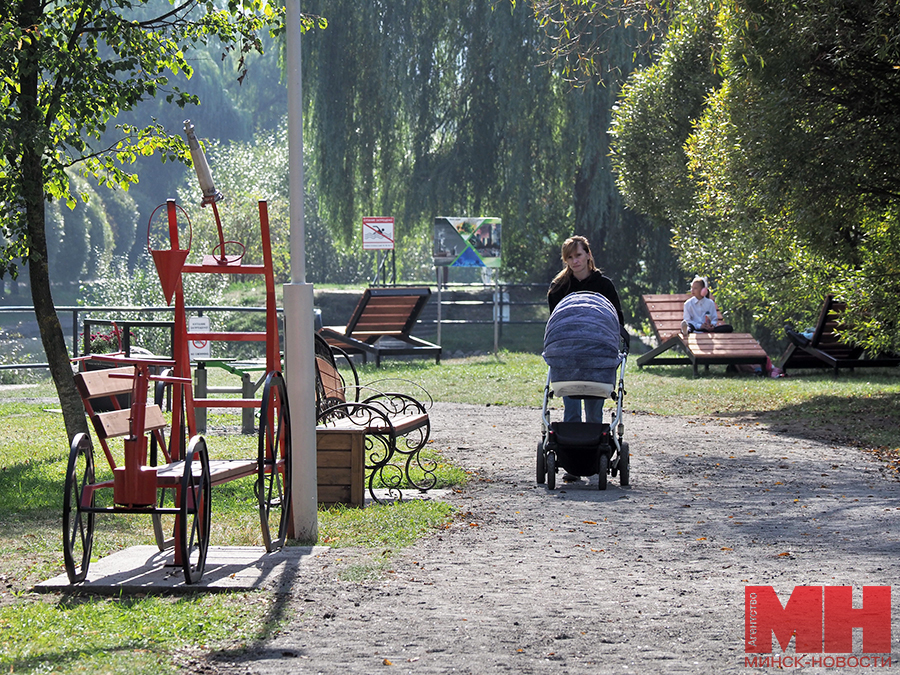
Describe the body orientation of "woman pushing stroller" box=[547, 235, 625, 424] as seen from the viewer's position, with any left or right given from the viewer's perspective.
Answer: facing the viewer

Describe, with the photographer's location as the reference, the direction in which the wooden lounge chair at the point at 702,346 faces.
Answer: facing the viewer and to the right of the viewer

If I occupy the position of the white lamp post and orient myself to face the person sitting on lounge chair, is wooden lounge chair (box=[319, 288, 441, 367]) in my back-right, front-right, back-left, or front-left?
front-left

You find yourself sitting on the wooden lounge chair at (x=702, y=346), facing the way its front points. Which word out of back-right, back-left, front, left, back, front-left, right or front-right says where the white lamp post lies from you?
front-right

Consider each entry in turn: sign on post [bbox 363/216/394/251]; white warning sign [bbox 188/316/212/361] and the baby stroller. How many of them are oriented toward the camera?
3

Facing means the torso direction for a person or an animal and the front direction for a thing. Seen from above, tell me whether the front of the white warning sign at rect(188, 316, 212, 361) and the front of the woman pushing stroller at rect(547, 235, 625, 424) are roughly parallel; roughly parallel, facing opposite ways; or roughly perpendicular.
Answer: roughly parallel

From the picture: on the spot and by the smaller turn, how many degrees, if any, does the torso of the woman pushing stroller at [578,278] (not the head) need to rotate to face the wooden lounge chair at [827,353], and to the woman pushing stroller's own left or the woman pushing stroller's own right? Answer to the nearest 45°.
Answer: approximately 180°

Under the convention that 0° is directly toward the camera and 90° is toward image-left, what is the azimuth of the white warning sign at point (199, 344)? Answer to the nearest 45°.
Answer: approximately 0°

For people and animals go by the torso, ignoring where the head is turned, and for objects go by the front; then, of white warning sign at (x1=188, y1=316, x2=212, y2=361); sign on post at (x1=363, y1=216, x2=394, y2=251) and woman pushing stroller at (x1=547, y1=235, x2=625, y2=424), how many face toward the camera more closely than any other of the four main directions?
3

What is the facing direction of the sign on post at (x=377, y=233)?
toward the camera

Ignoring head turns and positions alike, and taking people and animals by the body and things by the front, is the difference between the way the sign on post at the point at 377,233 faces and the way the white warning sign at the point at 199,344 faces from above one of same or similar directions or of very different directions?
same or similar directions

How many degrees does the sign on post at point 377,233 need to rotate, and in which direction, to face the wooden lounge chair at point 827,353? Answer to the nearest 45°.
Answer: approximately 45° to its left

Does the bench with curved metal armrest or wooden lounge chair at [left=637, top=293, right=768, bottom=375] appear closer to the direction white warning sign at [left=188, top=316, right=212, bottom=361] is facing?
the bench with curved metal armrest

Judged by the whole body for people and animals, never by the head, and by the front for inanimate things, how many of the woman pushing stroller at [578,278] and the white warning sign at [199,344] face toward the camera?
2

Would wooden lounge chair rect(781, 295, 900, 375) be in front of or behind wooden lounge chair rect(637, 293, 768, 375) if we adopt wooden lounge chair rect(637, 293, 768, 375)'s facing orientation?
in front
